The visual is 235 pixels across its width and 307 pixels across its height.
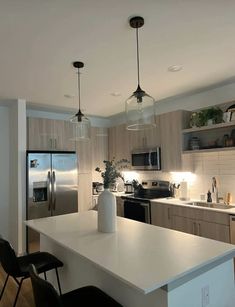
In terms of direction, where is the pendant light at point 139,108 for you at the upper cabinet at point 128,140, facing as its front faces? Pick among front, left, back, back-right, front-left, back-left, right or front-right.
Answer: front-left

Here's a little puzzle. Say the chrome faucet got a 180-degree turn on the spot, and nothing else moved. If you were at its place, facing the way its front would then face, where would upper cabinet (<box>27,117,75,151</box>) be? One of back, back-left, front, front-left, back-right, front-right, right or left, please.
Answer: back-left

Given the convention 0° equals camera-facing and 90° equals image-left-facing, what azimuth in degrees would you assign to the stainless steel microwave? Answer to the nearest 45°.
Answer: approximately 45°

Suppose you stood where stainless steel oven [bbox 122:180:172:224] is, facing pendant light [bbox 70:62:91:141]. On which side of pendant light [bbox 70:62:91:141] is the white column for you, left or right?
right

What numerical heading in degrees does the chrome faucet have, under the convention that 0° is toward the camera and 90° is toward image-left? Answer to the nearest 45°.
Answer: approximately 45°

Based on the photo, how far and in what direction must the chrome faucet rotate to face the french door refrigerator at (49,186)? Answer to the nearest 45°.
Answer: approximately 45° to its right

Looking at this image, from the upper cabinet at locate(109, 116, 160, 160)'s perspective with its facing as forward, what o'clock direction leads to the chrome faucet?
The chrome faucet is roughly at 9 o'clock from the upper cabinet.

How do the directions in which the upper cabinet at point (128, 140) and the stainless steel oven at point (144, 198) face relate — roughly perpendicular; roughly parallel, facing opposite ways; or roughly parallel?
roughly parallel

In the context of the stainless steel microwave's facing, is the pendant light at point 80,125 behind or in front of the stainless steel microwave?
in front

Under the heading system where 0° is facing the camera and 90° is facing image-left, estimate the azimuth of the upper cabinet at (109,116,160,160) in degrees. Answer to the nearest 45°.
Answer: approximately 45°

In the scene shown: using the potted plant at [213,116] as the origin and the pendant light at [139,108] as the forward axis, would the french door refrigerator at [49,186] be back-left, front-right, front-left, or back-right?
front-right

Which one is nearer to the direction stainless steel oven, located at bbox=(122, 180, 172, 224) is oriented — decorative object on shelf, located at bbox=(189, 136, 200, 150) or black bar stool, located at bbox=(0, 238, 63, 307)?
the black bar stool

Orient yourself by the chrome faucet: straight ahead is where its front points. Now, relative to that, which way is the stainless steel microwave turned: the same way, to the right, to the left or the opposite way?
the same way

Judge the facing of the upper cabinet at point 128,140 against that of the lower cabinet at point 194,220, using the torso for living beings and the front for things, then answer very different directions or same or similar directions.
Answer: same or similar directions

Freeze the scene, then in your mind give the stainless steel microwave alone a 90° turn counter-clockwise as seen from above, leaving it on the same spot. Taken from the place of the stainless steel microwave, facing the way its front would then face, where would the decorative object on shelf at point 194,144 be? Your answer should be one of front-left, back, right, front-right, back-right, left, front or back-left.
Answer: front
